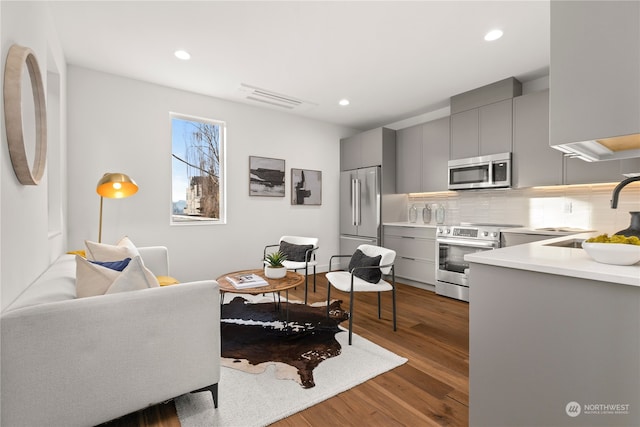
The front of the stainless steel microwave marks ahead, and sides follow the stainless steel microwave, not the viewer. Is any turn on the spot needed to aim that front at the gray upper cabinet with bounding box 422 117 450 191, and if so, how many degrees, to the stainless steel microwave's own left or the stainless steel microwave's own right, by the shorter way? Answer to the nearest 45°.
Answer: approximately 90° to the stainless steel microwave's own right

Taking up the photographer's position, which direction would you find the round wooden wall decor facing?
facing to the right of the viewer

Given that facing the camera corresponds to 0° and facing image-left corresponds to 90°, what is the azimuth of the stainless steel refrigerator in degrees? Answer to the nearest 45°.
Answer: approximately 45°

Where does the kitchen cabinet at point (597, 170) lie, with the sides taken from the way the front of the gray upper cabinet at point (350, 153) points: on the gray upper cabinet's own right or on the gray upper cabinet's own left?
on the gray upper cabinet's own left

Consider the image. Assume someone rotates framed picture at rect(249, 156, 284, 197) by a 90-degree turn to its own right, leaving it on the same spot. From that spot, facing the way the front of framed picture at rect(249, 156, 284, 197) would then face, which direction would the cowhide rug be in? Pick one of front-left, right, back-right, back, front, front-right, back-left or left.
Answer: front-left

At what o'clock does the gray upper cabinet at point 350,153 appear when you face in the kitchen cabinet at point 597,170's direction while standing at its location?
The gray upper cabinet is roughly at 3 o'clock from the kitchen cabinet.
